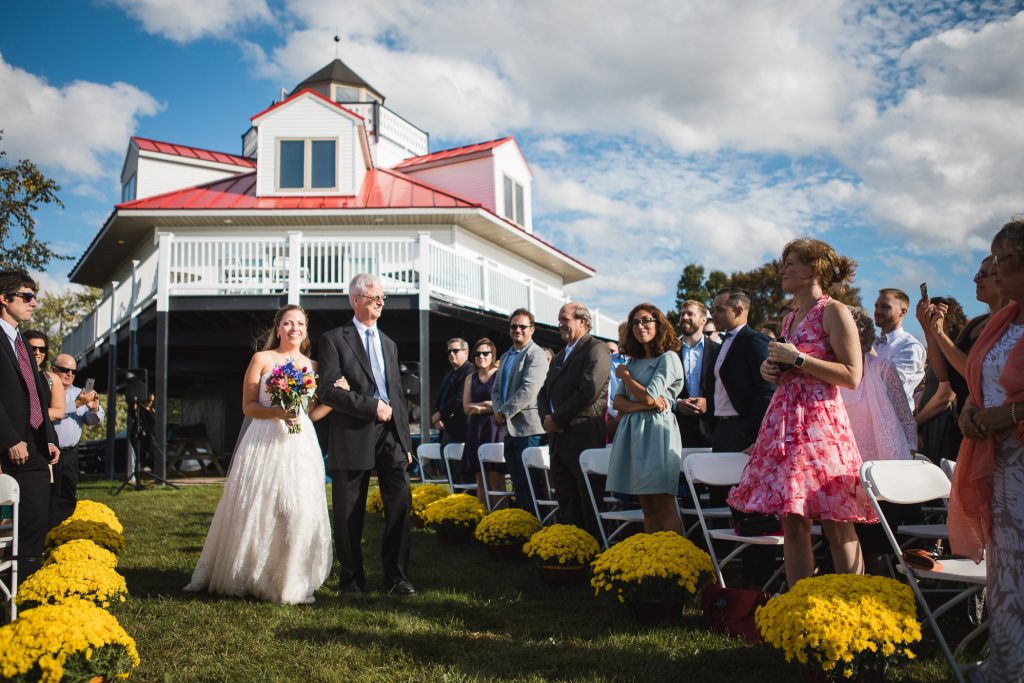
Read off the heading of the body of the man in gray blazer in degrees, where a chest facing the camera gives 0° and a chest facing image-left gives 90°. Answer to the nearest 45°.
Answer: approximately 45°

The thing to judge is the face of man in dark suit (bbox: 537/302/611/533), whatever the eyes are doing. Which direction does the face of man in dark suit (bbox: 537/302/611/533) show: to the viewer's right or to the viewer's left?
to the viewer's left

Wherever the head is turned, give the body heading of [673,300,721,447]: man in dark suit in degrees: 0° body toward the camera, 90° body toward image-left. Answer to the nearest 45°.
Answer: approximately 45°

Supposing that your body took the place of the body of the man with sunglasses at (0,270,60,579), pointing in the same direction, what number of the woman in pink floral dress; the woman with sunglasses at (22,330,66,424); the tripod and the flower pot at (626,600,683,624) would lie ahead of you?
2

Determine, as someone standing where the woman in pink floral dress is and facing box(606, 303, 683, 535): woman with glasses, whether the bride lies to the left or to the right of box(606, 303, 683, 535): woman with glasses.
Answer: left

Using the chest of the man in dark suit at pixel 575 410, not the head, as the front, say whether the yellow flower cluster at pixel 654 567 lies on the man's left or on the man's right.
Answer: on the man's left

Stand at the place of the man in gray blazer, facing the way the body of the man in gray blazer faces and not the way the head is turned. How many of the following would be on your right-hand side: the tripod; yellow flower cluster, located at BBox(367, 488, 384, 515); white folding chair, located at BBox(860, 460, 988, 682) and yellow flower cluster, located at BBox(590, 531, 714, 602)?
2

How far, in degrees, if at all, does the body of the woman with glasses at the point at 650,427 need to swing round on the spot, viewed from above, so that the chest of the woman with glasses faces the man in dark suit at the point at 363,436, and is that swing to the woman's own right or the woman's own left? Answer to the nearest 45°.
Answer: approximately 45° to the woman's own right

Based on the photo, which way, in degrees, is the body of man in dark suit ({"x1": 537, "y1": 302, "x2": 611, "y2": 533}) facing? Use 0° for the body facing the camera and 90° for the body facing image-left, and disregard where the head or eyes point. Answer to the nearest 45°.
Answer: approximately 45°

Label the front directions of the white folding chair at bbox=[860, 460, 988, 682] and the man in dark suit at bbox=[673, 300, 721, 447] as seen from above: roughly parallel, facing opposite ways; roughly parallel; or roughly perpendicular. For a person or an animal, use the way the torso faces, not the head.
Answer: roughly perpendicular

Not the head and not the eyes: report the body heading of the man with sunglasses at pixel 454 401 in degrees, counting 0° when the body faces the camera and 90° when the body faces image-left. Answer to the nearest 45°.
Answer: approximately 45°
